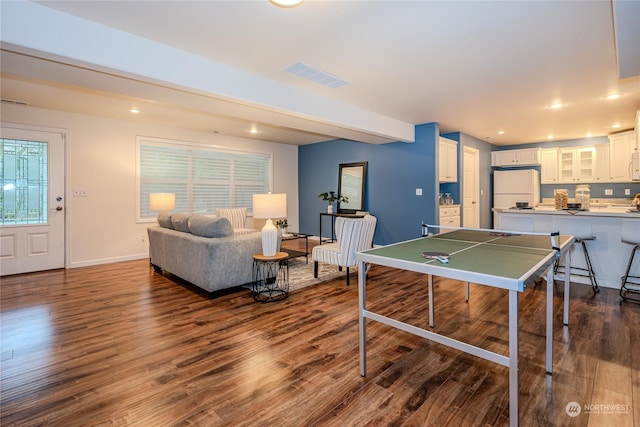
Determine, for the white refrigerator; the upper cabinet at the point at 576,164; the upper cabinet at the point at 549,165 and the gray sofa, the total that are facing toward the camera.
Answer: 3

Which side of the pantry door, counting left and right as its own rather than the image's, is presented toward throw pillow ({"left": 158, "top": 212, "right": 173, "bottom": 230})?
right

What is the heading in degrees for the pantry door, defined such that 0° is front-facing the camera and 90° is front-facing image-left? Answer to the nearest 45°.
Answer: approximately 315°

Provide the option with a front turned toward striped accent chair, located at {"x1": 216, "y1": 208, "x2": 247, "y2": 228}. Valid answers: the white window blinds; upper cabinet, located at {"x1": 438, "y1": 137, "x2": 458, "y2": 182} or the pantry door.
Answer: the white window blinds

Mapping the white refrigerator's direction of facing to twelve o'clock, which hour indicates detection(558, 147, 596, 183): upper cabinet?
The upper cabinet is roughly at 9 o'clock from the white refrigerator.

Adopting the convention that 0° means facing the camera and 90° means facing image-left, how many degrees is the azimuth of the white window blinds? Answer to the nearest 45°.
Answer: approximately 315°

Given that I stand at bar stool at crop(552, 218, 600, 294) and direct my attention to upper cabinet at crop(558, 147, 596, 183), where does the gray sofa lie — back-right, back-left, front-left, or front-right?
back-left

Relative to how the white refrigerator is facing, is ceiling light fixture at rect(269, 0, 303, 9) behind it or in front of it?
in front

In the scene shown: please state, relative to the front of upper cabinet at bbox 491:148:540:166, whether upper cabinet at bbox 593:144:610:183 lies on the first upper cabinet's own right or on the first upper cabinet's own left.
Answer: on the first upper cabinet's own left

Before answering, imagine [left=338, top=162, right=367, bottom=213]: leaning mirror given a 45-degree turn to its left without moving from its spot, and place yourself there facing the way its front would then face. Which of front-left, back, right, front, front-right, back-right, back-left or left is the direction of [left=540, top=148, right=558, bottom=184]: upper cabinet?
left

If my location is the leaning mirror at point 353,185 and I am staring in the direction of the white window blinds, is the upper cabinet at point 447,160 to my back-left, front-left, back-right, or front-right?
back-left

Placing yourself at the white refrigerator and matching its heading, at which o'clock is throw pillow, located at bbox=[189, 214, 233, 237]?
The throw pillow is roughly at 1 o'clock from the white refrigerator.

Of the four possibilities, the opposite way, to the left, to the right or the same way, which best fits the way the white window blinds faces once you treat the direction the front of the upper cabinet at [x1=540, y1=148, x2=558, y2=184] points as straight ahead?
to the left
